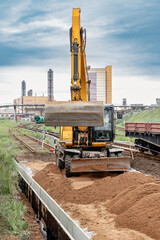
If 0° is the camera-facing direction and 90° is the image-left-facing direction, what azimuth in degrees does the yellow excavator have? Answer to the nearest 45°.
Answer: approximately 0°

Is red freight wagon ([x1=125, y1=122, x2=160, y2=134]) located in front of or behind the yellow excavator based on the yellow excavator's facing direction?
behind

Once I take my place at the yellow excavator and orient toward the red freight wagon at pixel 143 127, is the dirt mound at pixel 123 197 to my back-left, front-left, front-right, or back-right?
back-right

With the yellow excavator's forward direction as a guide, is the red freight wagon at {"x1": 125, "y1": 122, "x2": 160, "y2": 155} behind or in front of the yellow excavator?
behind

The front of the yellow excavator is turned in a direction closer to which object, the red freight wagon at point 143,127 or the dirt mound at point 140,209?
the dirt mound

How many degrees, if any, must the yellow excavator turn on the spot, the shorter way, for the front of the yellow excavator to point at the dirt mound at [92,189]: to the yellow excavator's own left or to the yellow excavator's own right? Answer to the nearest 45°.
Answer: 0° — it already faces it
